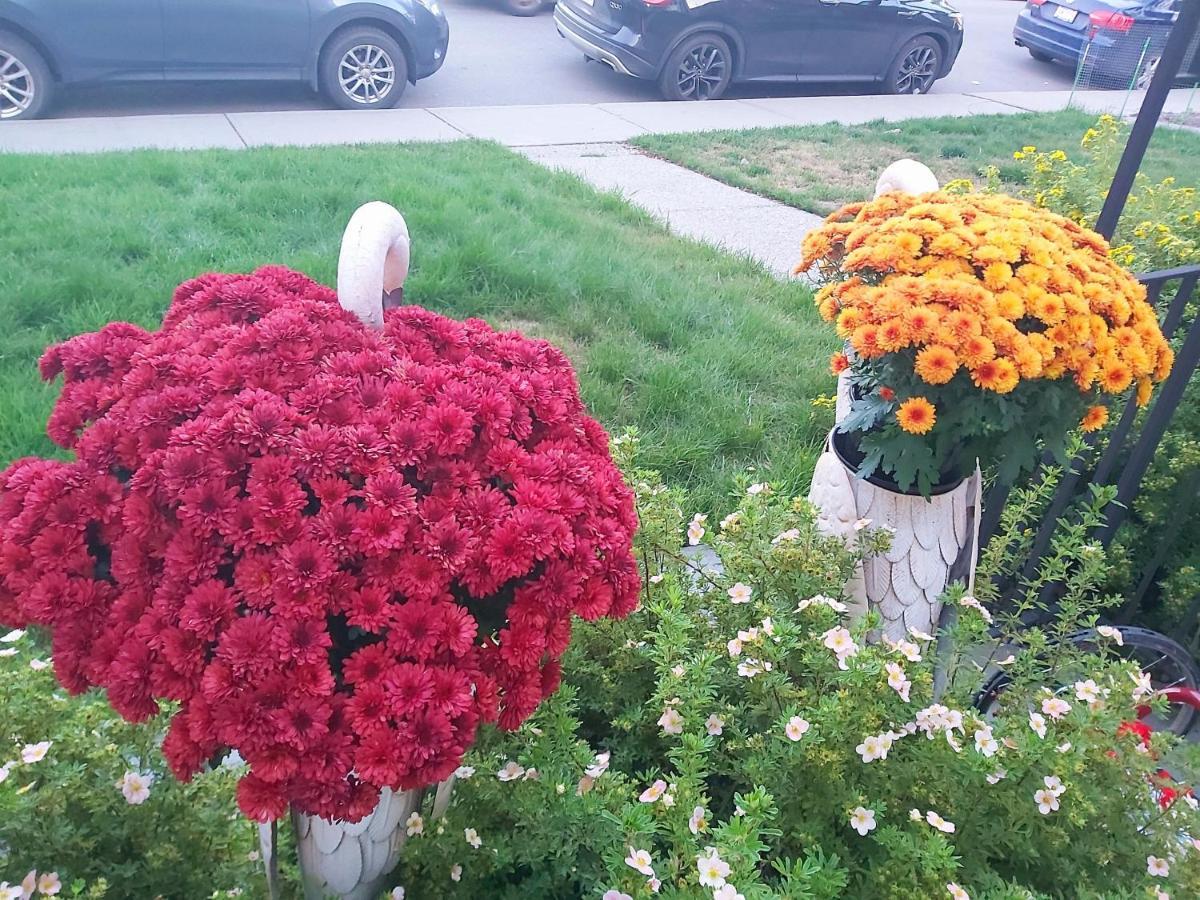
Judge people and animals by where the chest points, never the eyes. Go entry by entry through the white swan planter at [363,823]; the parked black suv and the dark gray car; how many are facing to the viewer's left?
0

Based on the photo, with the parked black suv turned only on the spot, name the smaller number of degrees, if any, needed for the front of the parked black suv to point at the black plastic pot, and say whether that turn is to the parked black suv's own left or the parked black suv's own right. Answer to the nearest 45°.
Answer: approximately 135° to the parked black suv's own right

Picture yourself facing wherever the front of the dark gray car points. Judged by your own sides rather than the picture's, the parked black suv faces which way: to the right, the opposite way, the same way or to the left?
the same way

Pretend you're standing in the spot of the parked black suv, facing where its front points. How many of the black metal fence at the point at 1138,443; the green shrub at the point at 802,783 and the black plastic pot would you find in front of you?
0

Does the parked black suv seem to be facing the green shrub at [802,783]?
no

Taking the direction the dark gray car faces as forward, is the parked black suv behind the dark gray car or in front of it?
in front

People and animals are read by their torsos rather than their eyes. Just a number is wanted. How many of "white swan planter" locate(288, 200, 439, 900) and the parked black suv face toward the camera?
0

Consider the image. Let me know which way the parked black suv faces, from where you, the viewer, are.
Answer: facing away from the viewer and to the right of the viewer

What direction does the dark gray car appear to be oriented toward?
to the viewer's right

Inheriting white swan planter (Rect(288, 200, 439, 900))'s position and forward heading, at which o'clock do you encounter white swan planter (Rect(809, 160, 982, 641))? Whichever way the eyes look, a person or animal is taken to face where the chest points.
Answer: white swan planter (Rect(809, 160, 982, 641)) is roughly at 1 o'clock from white swan planter (Rect(288, 200, 439, 900)).

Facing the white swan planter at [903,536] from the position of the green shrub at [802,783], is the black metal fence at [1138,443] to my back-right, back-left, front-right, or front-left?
front-right

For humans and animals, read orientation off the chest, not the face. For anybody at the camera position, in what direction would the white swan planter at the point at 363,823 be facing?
facing away from the viewer and to the right of the viewer

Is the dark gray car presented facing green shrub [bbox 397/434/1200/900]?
no

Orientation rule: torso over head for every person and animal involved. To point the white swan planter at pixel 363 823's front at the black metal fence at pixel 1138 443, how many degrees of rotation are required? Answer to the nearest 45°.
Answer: approximately 45° to its right

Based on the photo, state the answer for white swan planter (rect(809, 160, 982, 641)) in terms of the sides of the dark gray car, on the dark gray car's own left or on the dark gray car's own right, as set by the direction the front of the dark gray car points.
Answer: on the dark gray car's own right

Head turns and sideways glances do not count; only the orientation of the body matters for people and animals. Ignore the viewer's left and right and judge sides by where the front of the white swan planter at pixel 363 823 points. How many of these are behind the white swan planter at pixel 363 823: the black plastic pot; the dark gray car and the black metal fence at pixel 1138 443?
0

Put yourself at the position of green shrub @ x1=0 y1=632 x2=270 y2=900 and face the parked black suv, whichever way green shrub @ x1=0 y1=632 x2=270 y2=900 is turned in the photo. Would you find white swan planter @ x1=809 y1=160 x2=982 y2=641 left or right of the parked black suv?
right

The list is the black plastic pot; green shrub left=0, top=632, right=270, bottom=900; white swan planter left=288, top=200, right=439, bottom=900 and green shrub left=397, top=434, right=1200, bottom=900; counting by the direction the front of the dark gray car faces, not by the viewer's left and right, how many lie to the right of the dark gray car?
4
